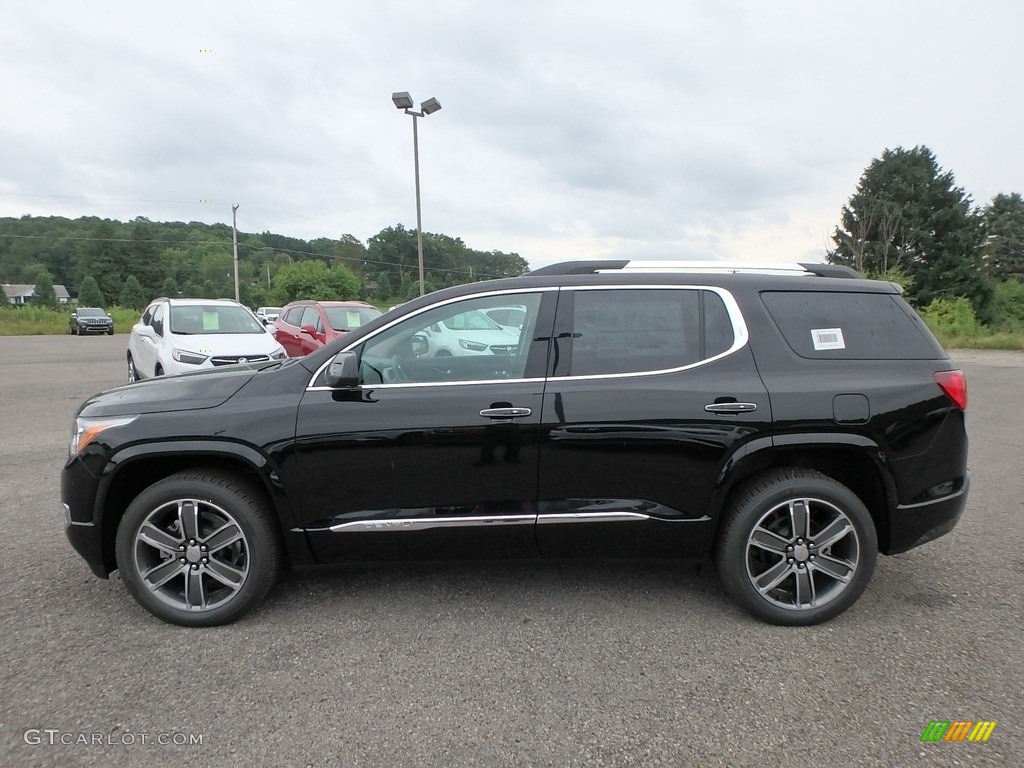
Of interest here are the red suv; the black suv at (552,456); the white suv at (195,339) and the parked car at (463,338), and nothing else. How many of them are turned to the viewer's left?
1

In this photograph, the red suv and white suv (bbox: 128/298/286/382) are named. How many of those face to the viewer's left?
0

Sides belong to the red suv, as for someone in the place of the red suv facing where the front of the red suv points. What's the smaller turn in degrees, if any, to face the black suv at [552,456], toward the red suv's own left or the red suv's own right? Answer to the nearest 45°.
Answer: approximately 45° to the red suv's own right

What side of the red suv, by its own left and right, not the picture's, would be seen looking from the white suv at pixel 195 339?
right

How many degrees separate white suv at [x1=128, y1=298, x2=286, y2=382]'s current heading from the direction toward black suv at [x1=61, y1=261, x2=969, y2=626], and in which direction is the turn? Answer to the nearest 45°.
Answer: approximately 45° to its right

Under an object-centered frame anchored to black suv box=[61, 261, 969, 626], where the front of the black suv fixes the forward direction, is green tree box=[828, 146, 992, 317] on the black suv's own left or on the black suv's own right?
on the black suv's own right

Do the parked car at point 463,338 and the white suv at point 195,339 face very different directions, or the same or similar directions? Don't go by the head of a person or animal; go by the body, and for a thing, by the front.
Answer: same or similar directions

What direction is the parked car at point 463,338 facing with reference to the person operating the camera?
facing the viewer and to the right of the viewer

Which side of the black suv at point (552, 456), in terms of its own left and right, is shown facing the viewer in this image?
left

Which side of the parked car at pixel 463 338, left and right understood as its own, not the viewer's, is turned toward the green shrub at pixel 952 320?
left

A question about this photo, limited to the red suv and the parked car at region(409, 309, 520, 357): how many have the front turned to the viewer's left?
0

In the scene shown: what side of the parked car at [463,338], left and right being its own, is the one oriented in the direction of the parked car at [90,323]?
back
